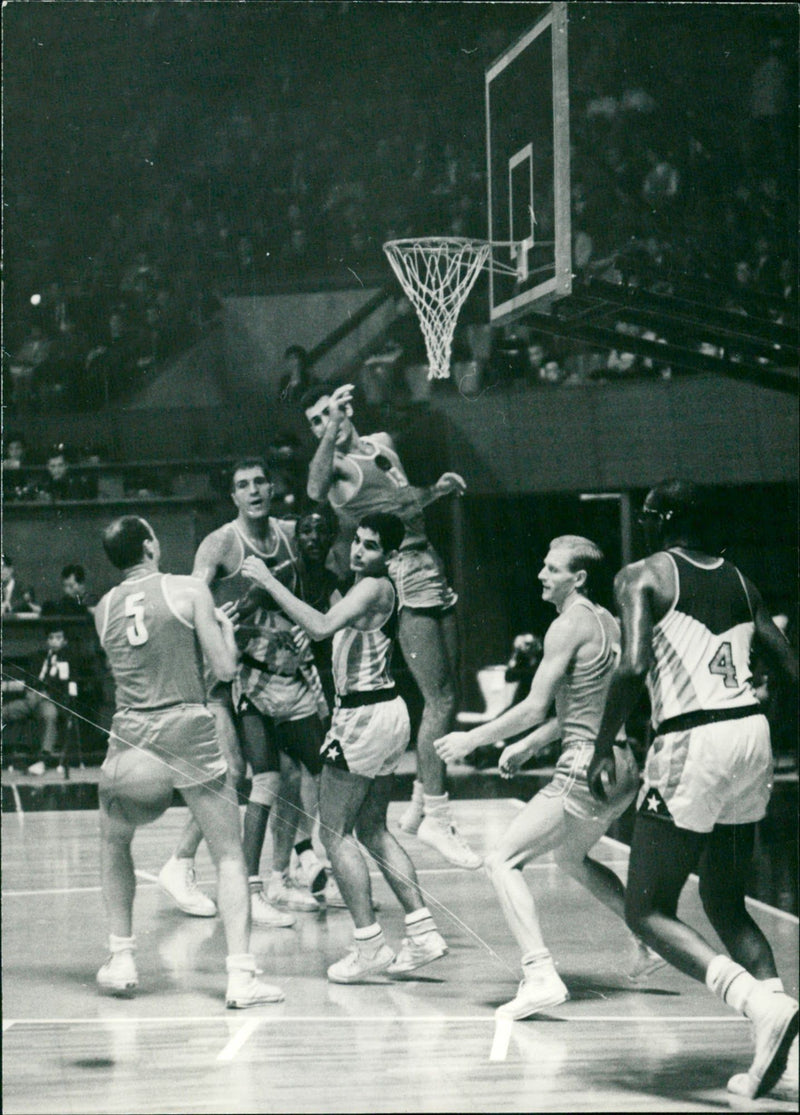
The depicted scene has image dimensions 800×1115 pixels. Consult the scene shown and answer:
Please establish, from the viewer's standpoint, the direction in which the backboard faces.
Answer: facing to the left of the viewer

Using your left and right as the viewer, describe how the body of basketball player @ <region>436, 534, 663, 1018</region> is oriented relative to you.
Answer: facing to the left of the viewer

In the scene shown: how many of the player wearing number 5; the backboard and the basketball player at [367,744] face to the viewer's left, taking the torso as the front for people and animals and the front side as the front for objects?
2

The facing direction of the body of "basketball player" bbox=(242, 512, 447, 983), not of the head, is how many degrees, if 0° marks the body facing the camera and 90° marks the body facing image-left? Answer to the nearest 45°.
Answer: approximately 90°

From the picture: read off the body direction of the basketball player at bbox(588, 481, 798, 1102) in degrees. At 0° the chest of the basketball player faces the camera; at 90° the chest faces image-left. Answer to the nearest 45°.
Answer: approximately 135°
